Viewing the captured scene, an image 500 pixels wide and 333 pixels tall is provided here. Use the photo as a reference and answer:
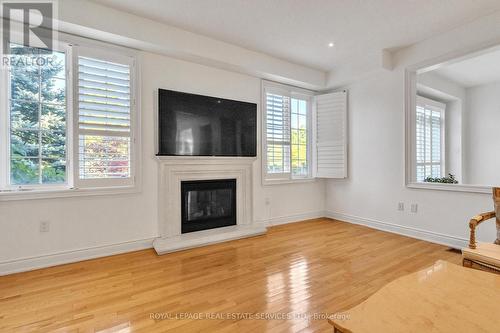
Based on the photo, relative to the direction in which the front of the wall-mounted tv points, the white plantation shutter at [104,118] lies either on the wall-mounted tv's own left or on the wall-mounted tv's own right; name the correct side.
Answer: on the wall-mounted tv's own right

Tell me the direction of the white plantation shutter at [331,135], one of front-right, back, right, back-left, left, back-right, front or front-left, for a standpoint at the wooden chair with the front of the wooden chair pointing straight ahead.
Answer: right

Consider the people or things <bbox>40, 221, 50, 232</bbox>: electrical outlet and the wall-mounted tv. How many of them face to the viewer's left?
0

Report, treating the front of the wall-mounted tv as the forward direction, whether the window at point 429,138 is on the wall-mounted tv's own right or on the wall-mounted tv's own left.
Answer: on the wall-mounted tv's own left

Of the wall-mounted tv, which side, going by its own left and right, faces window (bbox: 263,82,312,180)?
left

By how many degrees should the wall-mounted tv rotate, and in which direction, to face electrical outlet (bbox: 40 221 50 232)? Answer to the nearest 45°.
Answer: approximately 135° to its right

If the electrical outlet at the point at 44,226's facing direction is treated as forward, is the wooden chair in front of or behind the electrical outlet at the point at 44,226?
in front

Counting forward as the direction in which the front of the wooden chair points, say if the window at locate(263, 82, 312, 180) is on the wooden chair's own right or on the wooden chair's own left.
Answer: on the wooden chair's own right

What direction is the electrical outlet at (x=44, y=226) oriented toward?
toward the camera

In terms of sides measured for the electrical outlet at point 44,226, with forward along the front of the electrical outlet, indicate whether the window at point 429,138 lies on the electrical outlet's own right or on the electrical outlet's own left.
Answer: on the electrical outlet's own left

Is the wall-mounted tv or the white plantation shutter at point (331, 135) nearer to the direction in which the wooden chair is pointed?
the wall-mounted tv

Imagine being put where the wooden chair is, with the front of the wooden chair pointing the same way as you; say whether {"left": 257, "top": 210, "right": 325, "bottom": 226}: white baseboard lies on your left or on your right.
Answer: on your right
